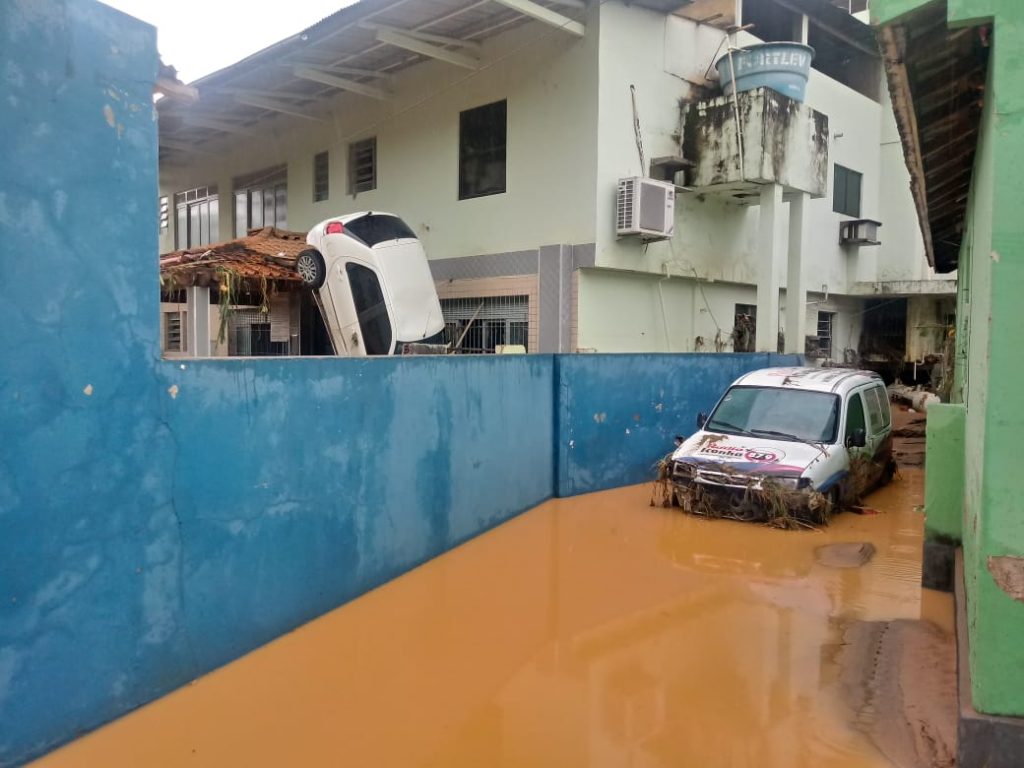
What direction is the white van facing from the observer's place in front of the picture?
facing the viewer and to the left of the viewer

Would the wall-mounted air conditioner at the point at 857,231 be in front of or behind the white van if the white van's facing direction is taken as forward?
behind

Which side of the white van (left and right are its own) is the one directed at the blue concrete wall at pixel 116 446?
front

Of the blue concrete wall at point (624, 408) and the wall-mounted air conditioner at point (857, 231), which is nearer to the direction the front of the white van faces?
the blue concrete wall

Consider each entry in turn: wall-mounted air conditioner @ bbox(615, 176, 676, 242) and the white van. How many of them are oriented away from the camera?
0

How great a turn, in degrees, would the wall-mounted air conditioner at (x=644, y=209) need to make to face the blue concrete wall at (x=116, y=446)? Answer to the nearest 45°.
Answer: approximately 45° to its right

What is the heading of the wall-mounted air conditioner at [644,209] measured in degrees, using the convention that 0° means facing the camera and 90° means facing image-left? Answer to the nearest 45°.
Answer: approximately 315°

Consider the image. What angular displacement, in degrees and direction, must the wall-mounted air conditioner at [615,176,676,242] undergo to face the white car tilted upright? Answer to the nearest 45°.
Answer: approximately 90° to its right

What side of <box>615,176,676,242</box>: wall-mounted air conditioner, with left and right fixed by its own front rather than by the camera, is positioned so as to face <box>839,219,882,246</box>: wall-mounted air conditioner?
left

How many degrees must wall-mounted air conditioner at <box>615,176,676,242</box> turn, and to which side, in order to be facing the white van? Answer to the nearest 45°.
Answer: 0° — it already faces it

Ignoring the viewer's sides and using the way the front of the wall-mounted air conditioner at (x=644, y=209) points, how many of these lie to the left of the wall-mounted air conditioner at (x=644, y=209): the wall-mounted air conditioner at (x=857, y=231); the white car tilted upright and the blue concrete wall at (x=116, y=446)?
1
